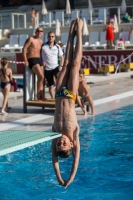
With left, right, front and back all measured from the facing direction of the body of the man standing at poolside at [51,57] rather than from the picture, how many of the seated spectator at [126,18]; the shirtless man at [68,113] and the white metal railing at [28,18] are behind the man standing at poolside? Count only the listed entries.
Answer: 2

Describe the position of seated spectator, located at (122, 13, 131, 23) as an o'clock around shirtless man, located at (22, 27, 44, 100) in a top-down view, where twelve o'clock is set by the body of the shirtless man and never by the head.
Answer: The seated spectator is roughly at 8 o'clock from the shirtless man.

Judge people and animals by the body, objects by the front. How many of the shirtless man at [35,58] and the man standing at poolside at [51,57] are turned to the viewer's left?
0

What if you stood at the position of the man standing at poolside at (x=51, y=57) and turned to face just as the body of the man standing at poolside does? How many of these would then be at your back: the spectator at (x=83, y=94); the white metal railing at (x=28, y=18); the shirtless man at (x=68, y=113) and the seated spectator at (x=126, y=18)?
2

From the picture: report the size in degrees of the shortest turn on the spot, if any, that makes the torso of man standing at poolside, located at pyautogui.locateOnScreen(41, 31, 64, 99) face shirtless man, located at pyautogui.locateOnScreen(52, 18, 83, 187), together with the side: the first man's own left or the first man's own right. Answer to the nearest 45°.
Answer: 0° — they already face them

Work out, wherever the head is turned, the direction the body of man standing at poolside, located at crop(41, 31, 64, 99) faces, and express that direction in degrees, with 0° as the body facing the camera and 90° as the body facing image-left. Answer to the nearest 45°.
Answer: approximately 0°

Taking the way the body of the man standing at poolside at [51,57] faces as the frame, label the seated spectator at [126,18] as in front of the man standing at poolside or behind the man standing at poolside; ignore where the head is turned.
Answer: behind

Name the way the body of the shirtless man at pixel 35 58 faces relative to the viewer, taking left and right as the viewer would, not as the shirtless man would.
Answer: facing the viewer and to the right of the viewer

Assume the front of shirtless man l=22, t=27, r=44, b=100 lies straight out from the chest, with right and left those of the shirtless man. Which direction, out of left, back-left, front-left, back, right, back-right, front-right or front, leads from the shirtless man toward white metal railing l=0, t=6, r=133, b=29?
back-left

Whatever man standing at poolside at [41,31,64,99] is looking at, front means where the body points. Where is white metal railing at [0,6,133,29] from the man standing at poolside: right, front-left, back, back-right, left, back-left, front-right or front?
back

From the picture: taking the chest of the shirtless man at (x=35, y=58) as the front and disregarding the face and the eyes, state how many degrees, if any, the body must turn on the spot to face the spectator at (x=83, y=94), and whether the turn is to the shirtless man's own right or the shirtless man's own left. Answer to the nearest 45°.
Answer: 0° — they already face them
